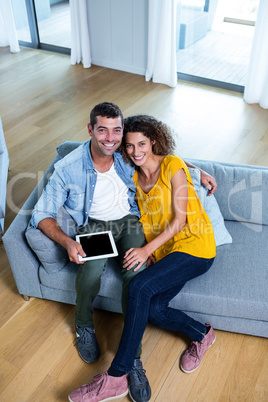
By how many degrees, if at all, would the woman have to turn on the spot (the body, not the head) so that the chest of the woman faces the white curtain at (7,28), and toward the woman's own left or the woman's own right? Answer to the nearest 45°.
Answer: approximately 90° to the woman's own right

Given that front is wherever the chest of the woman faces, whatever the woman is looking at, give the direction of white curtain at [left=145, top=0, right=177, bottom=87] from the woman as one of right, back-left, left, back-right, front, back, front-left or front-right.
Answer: back-right

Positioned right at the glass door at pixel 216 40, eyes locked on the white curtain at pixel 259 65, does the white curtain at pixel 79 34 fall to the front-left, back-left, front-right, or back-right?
back-right

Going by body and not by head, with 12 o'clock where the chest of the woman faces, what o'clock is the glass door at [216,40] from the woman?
The glass door is roughly at 5 o'clock from the woman.

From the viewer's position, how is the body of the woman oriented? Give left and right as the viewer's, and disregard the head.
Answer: facing the viewer and to the left of the viewer

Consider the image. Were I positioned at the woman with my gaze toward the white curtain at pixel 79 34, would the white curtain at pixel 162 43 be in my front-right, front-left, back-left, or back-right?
front-right

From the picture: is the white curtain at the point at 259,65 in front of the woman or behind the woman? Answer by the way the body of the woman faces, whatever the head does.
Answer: behind

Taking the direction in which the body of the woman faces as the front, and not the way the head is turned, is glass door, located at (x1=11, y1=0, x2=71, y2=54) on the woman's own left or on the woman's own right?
on the woman's own right

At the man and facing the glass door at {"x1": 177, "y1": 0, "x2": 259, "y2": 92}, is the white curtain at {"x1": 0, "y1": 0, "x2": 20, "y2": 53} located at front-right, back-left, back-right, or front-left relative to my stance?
front-left

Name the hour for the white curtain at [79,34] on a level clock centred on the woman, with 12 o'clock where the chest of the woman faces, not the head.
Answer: The white curtain is roughly at 4 o'clock from the woman.
